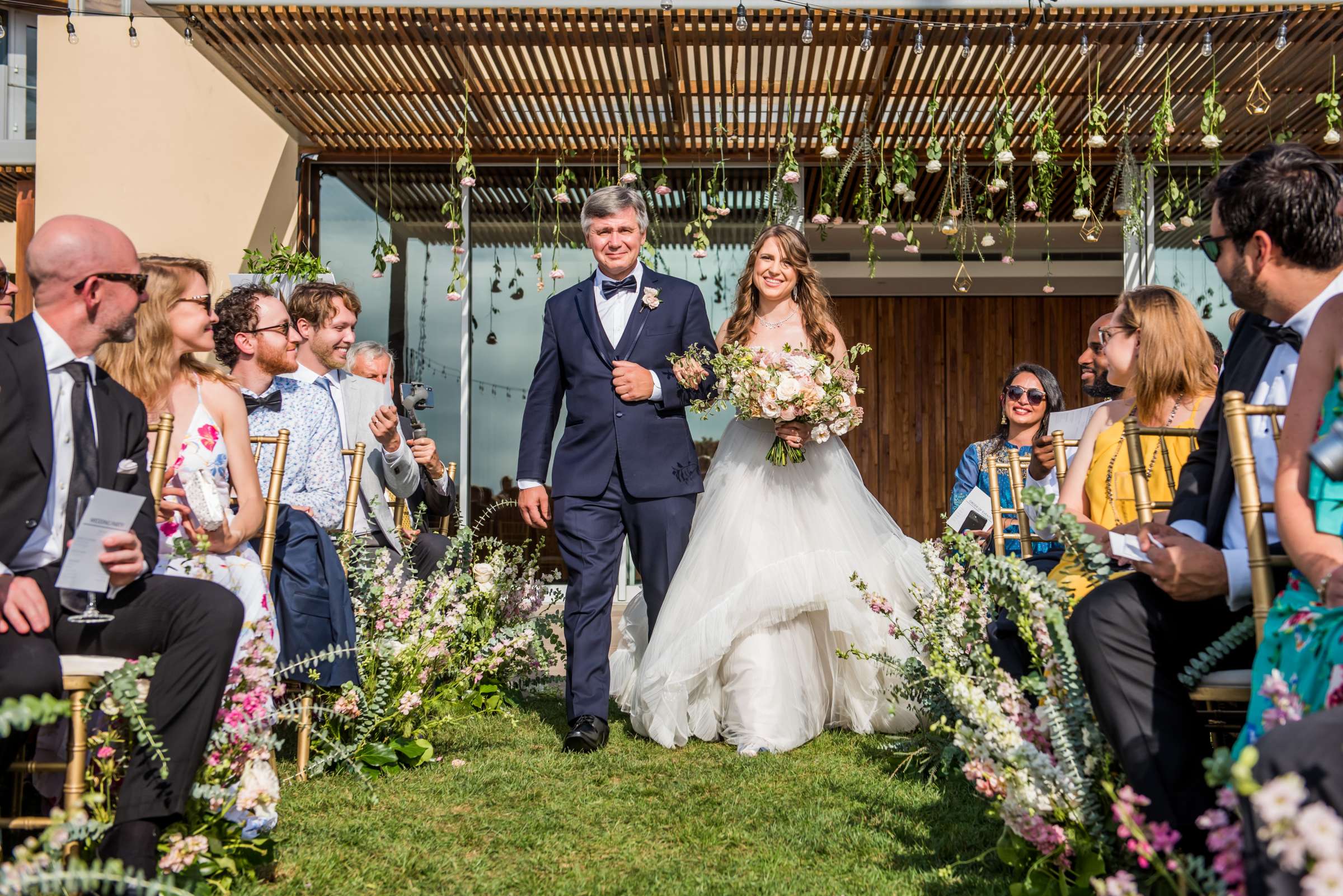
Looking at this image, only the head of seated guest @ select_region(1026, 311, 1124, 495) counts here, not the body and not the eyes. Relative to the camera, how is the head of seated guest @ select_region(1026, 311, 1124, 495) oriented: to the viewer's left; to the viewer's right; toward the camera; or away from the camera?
to the viewer's left

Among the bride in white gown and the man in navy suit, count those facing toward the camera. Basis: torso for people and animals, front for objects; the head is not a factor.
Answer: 2

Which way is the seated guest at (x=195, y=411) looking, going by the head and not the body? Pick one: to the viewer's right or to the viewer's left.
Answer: to the viewer's right

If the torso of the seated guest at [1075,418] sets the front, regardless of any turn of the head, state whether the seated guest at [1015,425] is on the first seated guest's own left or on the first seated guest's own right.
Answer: on the first seated guest's own right

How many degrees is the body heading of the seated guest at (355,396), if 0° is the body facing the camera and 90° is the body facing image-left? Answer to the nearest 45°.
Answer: approximately 315°

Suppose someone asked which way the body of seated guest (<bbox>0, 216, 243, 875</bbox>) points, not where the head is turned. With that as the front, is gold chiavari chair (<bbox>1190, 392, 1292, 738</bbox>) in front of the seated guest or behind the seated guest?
in front

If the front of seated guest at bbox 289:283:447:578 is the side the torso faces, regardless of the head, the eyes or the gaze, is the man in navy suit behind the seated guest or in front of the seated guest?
in front

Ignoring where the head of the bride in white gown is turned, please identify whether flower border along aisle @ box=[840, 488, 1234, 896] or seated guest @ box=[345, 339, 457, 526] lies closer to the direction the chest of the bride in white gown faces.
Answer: the flower border along aisle

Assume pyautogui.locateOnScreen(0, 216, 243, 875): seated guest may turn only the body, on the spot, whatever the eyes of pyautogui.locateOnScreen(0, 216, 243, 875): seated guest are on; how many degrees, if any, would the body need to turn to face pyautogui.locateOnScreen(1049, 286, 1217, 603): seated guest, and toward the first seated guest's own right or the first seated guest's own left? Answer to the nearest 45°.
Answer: approximately 45° to the first seated guest's own left

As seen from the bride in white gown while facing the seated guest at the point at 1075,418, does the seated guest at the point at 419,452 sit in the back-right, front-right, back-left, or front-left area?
back-left

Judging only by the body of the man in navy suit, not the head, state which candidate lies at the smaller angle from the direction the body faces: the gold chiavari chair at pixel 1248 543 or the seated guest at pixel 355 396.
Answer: the gold chiavari chair
